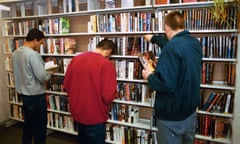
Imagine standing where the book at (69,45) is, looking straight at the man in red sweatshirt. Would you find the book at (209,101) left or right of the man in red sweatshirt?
left

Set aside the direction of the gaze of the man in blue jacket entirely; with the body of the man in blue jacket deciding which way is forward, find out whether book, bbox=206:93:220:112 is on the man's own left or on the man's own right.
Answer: on the man's own right

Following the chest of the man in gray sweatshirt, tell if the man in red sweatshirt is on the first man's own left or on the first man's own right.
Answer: on the first man's own right

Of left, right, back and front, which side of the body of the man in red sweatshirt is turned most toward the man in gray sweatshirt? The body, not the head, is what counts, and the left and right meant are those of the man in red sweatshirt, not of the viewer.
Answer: left

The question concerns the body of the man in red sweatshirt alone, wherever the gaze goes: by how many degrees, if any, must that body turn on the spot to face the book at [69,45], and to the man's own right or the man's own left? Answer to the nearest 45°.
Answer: approximately 45° to the man's own left

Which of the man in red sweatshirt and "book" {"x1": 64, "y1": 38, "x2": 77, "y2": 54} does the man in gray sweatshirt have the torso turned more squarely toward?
the book

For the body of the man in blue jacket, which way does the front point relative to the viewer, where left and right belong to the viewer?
facing away from the viewer and to the left of the viewer

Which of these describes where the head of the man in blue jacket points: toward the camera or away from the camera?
away from the camera

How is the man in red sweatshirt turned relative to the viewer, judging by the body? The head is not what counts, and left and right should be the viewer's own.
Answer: facing away from the viewer and to the right of the viewer
